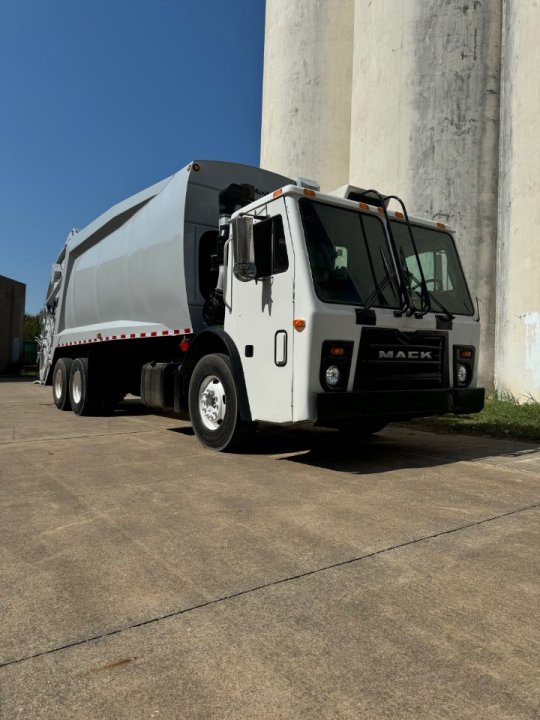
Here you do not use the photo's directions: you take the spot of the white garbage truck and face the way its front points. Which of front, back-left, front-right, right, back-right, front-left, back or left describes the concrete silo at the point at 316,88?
back-left

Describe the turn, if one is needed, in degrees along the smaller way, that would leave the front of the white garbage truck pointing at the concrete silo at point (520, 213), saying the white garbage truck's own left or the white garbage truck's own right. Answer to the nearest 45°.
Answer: approximately 90° to the white garbage truck's own left

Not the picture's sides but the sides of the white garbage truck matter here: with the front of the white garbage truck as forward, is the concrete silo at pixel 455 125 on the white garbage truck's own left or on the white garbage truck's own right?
on the white garbage truck's own left

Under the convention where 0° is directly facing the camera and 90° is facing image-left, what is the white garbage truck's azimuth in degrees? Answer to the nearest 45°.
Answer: approximately 315°
